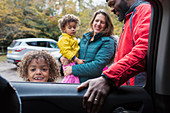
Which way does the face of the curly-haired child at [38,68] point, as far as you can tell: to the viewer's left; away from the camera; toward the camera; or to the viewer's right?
toward the camera

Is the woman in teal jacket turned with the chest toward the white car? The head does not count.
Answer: no

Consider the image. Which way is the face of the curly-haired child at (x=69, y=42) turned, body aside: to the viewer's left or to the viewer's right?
to the viewer's right

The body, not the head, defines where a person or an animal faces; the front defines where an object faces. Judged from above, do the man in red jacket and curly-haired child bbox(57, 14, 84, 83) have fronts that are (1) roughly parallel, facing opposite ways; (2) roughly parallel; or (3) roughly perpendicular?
roughly perpendicular

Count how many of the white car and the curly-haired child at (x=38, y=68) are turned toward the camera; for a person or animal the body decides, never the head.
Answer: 1

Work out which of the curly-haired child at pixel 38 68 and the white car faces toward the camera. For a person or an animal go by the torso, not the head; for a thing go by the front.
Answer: the curly-haired child

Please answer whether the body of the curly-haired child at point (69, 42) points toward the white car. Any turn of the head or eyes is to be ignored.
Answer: no

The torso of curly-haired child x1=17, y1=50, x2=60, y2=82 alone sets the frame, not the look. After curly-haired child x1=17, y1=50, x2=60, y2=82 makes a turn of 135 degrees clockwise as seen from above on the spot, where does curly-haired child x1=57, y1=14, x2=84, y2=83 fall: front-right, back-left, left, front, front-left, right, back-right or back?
right

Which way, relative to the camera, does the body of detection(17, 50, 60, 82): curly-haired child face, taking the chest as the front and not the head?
toward the camera

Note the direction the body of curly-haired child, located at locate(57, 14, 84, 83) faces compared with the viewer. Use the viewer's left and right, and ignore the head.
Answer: facing the viewer and to the right of the viewer

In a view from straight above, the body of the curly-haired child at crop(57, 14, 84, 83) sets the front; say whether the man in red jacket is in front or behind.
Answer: in front

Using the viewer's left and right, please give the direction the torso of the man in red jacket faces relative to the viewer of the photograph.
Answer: facing the viewer and to the left of the viewer

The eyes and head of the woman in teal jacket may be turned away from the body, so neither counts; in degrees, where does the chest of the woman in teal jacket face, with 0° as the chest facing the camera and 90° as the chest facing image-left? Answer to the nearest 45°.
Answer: approximately 45°
